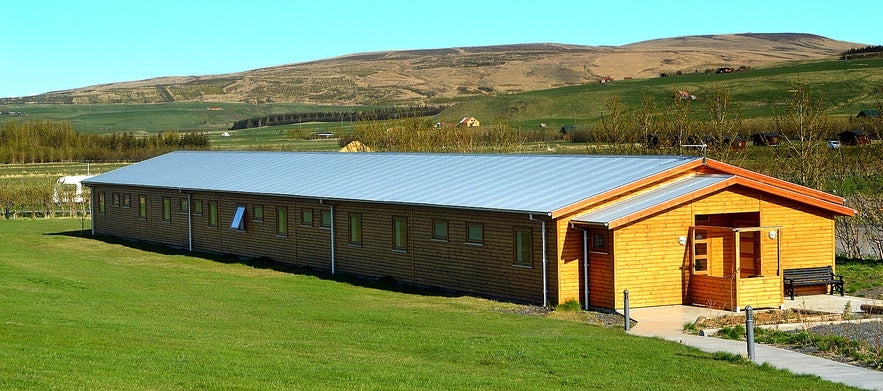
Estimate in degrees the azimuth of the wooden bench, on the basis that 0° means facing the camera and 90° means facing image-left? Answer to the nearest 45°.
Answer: approximately 315°

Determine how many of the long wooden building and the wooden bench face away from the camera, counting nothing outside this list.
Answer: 0

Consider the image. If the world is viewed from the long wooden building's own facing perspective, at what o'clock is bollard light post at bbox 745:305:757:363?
The bollard light post is roughly at 1 o'clock from the long wooden building.

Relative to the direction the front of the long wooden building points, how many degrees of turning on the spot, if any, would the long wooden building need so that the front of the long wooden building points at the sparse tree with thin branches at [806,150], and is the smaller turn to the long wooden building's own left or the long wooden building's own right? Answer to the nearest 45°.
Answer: approximately 90° to the long wooden building's own left

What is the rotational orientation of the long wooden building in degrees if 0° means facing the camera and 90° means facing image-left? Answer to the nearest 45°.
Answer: approximately 315°

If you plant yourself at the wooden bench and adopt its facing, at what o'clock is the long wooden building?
The long wooden building is roughly at 6 o'clock from the wooden bench.

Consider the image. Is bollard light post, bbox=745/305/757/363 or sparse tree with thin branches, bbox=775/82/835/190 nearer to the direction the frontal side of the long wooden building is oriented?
the bollard light post

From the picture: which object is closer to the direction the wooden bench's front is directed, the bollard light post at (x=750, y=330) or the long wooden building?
the bollard light post

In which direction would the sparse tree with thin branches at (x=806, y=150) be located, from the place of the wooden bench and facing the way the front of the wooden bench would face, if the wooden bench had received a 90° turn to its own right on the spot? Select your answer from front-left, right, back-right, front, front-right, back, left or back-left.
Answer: back-right
